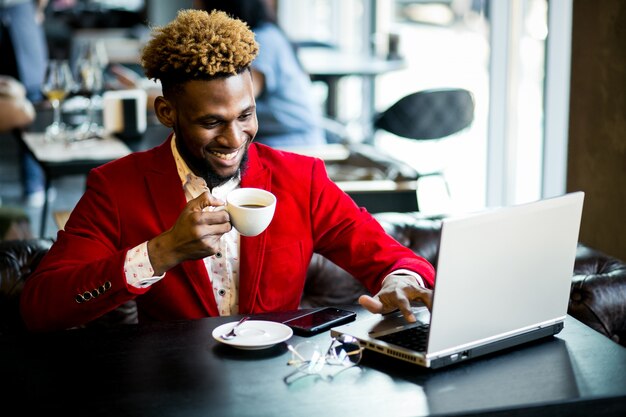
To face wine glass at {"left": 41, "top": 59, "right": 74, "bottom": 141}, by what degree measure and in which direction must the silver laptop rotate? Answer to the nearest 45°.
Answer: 0° — it already faces it

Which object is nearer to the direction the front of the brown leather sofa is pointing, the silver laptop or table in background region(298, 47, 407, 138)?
the silver laptop

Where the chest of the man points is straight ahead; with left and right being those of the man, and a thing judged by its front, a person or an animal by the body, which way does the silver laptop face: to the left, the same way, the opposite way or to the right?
the opposite way

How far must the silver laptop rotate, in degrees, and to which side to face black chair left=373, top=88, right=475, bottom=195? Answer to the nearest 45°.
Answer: approximately 45° to its right

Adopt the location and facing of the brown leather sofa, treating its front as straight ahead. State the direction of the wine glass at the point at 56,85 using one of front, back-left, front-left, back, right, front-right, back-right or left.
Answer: back-right

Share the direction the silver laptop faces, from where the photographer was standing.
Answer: facing away from the viewer and to the left of the viewer

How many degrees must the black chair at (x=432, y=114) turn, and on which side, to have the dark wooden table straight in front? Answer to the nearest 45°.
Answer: approximately 135° to its left
